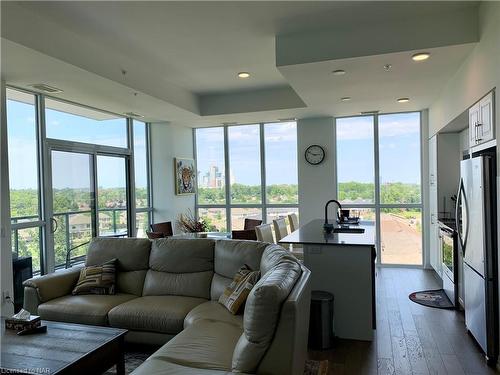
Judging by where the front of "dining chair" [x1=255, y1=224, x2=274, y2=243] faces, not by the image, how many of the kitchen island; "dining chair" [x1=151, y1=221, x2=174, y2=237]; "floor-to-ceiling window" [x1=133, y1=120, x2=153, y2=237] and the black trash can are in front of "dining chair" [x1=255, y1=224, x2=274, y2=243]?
2

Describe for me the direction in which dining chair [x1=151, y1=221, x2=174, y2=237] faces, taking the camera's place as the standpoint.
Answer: facing away from the viewer and to the right of the viewer

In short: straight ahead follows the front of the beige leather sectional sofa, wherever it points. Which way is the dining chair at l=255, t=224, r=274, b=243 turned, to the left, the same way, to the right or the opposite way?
to the left

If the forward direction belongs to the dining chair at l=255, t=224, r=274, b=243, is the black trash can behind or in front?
behind

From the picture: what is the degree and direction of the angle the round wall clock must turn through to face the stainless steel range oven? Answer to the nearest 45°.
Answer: approximately 45° to its left

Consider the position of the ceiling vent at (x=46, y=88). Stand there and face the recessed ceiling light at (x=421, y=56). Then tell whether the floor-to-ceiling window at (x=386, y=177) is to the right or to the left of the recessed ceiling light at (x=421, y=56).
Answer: left

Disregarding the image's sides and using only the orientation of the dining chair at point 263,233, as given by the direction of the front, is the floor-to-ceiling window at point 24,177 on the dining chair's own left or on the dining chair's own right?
on the dining chair's own left

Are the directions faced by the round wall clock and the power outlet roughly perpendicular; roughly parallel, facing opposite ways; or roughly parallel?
roughly perpendicular

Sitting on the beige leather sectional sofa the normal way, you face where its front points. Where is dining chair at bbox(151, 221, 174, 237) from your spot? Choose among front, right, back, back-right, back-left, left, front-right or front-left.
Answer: back-right

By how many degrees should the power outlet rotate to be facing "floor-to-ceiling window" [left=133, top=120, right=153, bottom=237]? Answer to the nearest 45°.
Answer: approximately 90° to its left

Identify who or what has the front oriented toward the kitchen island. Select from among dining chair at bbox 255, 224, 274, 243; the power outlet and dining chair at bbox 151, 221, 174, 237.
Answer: dining chair at bbox 255, 224, 274, 243

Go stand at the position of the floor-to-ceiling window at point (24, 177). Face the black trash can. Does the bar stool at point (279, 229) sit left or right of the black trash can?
left
